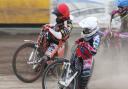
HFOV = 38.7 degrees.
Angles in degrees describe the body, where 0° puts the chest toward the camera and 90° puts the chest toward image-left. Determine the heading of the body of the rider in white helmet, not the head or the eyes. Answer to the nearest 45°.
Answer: approximately 45°
